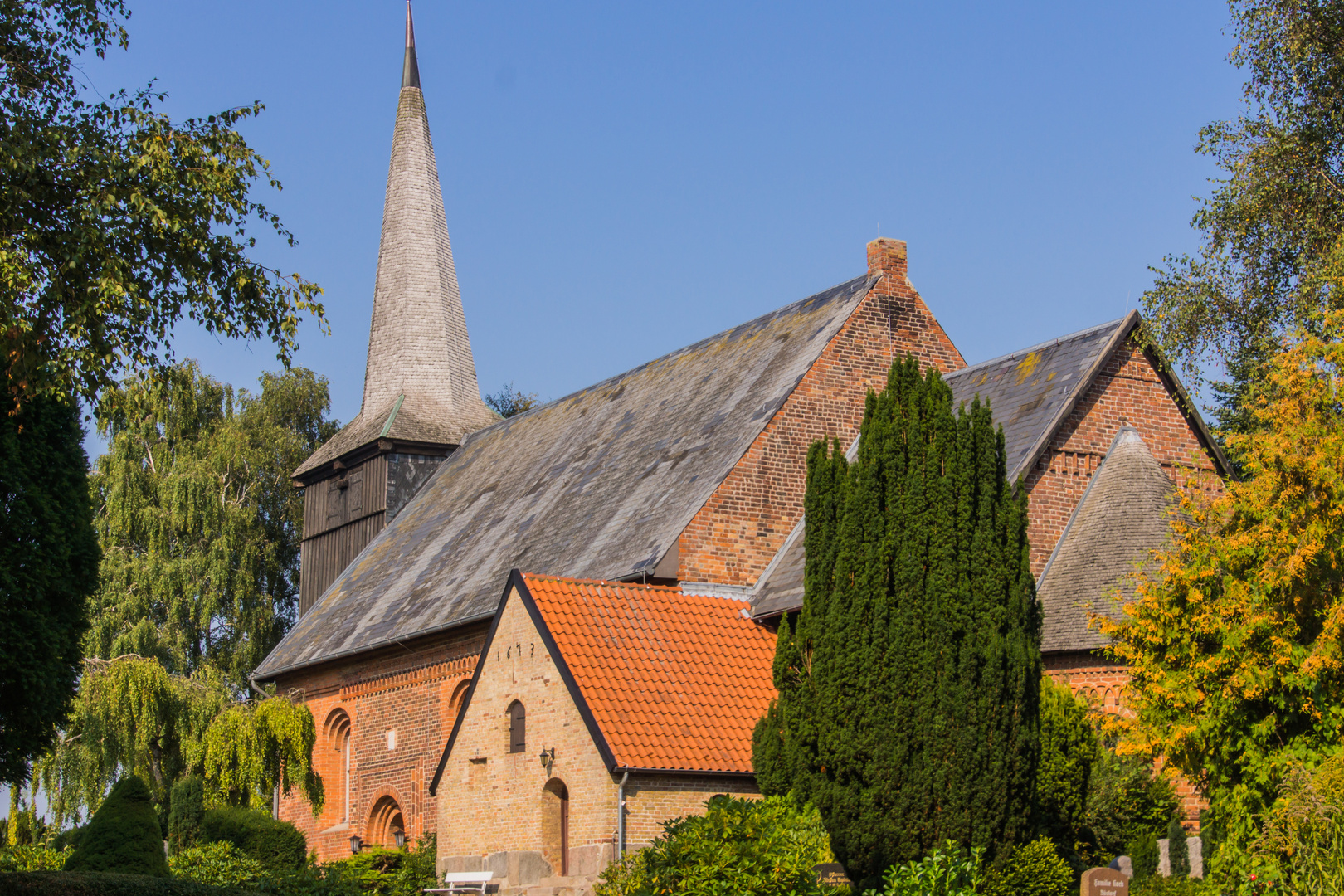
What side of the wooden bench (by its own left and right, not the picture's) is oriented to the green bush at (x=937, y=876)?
left

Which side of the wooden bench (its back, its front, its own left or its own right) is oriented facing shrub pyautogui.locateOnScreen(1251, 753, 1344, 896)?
left

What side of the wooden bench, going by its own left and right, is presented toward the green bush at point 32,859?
right

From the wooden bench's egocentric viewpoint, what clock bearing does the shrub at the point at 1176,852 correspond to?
The shrub is roughly at 8 o'clock from the wooden bench.

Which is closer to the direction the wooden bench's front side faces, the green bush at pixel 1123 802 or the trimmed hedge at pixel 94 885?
the trimmed hedge

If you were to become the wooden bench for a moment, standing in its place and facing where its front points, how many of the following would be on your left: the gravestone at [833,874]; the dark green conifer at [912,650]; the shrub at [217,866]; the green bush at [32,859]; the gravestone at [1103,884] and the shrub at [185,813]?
3

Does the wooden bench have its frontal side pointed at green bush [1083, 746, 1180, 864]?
no

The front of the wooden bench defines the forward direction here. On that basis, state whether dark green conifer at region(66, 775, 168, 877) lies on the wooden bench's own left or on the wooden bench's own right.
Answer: on the wooden bench's own right

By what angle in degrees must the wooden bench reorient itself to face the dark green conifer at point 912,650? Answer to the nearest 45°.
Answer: approximately 90° to its left

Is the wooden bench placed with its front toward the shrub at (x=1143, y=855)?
no

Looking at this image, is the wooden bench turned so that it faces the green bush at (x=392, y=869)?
no

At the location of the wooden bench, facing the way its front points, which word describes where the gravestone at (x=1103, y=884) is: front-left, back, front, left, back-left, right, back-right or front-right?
left

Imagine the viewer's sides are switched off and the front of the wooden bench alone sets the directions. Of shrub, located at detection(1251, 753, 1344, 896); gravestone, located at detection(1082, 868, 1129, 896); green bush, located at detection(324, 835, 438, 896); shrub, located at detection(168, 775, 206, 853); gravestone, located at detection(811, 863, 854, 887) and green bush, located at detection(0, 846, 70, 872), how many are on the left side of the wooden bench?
3

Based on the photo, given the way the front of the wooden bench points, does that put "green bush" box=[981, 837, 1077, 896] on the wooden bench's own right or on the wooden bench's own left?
on the wooden bench's own left

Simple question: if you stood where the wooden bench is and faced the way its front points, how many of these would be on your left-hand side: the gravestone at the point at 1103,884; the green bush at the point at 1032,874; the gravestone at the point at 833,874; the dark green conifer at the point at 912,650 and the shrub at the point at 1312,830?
5

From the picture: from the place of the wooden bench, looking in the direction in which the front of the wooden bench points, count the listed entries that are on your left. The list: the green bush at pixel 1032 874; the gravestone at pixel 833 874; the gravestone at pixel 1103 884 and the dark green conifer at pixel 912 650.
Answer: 4

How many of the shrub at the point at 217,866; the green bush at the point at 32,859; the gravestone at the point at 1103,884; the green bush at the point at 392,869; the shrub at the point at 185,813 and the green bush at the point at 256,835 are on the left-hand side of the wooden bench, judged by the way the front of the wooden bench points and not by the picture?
1

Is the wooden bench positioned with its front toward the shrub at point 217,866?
no

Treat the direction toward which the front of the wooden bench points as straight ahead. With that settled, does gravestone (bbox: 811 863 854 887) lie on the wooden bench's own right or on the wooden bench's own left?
on the wooden bench's own left

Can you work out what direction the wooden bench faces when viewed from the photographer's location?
facing the viewer and to the left of the viewer
